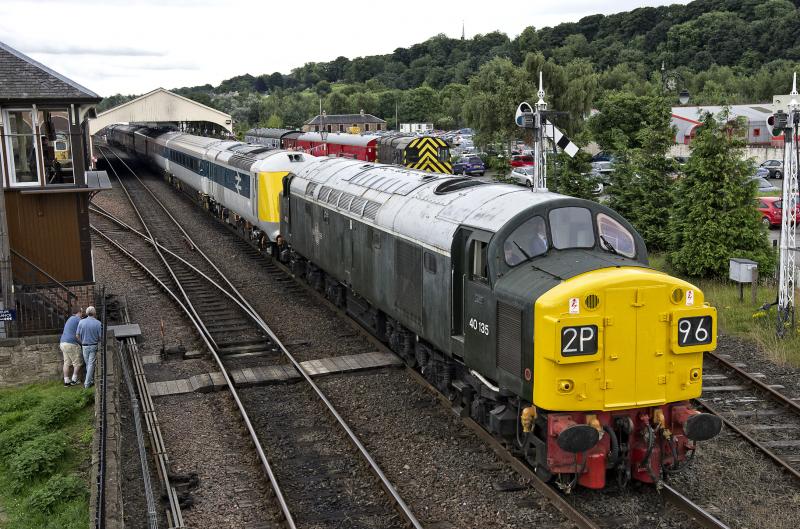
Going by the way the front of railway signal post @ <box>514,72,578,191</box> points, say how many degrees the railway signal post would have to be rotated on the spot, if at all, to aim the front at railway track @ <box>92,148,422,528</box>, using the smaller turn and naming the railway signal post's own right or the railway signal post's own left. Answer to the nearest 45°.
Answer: approximately 135° to the railway signal post's own left

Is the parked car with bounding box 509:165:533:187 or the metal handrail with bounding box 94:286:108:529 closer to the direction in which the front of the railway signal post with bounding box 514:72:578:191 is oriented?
the parked car

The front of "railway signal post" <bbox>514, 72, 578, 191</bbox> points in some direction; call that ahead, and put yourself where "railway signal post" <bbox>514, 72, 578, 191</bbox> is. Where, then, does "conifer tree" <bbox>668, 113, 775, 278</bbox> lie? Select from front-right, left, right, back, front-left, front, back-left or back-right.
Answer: front-right

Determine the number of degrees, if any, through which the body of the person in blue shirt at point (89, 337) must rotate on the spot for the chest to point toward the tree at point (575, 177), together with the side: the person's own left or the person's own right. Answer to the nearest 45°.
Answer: approximately 45° to the person's own right

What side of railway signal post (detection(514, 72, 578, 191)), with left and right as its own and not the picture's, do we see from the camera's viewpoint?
back
